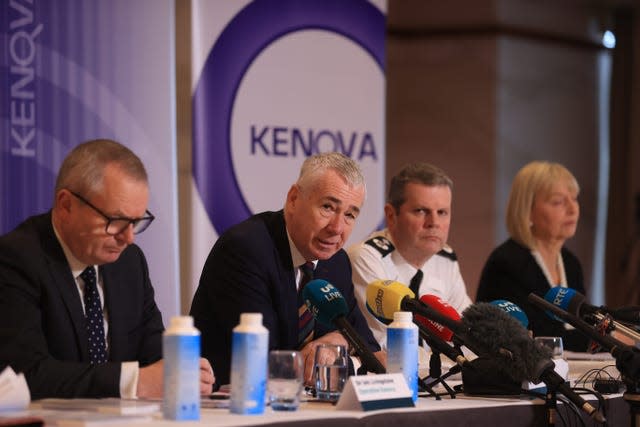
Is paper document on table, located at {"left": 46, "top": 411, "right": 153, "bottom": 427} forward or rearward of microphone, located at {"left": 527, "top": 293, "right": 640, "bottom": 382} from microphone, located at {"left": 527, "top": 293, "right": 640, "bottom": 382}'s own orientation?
forward

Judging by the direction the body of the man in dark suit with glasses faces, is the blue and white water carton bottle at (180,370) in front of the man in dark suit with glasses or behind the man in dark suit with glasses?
in front

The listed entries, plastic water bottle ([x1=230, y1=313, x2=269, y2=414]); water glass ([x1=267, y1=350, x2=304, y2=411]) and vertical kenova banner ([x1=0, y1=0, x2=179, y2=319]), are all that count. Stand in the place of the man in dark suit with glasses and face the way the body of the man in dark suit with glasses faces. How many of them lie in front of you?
2

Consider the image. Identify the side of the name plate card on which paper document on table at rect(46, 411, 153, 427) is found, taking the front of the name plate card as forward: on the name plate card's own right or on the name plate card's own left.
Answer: on the name plate card's own right

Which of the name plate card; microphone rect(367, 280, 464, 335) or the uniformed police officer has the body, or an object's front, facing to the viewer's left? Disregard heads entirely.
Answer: the microphone

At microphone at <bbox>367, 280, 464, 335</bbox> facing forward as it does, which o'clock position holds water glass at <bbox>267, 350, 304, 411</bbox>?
The water glass is roughly at 10 o'clock from the microphone.

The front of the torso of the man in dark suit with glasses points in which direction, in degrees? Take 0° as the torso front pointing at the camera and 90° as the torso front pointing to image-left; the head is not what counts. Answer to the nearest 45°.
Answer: approximately 315°

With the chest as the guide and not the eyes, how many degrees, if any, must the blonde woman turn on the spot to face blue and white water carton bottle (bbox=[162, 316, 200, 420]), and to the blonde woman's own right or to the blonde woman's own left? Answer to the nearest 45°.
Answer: approximately 45° to the blonde woman's own right

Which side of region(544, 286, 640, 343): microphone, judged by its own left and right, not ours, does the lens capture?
left

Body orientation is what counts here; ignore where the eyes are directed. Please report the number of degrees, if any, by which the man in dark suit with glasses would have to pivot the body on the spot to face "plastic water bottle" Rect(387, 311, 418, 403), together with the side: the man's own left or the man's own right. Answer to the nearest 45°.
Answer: approximately 45° to the man's own left

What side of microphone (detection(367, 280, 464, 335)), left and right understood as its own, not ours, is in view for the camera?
left

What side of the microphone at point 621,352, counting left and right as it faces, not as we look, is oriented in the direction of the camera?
left
